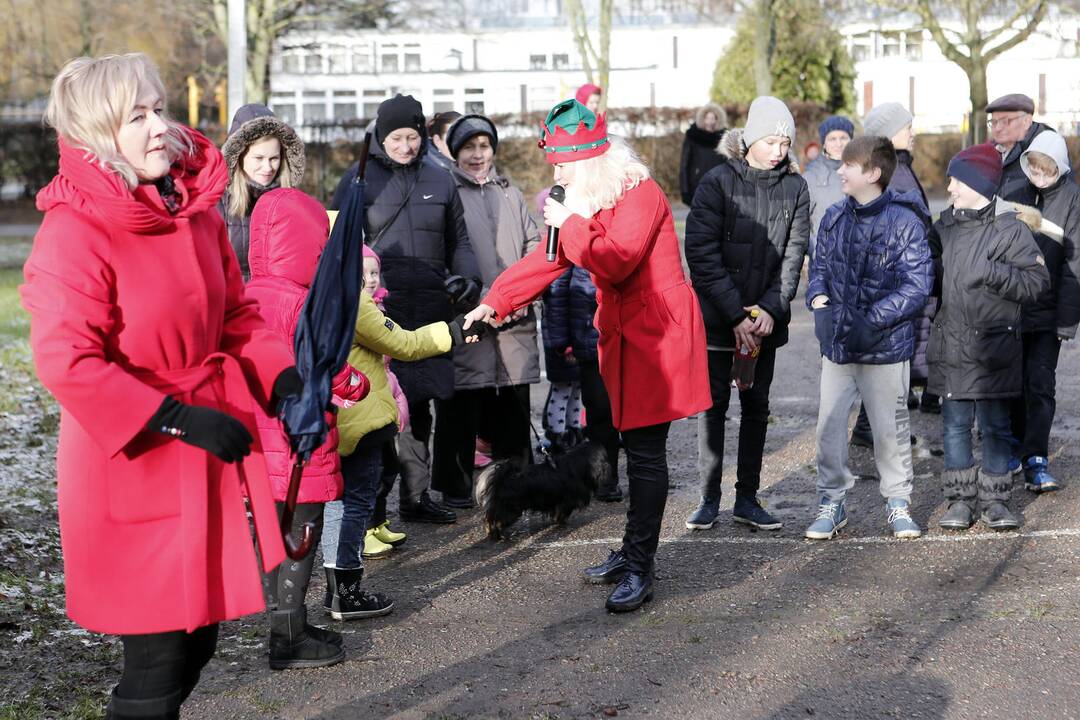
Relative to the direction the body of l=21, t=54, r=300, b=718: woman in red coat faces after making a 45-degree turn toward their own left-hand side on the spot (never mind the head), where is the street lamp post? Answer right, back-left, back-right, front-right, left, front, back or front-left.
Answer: left

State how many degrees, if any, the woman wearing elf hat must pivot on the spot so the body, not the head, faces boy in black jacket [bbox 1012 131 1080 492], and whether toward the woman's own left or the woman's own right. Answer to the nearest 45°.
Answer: approximately 135° to the woman's own right

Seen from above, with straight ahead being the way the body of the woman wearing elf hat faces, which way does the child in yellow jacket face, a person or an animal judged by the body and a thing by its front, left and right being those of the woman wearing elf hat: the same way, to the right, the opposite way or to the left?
the opposite way

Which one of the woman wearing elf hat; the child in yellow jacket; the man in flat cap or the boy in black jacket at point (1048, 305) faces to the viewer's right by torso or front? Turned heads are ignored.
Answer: the child in yellow jacket

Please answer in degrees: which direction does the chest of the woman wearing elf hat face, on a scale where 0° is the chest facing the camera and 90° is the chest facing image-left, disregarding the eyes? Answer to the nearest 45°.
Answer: approximately 90°

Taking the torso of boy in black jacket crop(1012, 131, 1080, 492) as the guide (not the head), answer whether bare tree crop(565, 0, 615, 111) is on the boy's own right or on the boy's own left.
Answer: on the boy's own right

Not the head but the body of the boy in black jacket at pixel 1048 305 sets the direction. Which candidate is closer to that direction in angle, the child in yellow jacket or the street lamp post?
the child in yellow jacket

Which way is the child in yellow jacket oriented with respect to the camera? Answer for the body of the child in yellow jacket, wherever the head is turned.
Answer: to the viewer's right

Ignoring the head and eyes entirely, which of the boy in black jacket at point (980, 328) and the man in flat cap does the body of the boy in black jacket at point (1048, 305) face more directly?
the boy in black jacket

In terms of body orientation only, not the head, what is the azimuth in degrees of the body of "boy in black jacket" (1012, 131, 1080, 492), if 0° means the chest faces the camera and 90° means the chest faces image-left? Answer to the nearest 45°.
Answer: approximately 45°

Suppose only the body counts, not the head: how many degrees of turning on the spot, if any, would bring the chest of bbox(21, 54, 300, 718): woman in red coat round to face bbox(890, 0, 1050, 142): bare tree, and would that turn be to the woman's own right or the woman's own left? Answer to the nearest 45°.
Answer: approximately 90° to the woman's own left

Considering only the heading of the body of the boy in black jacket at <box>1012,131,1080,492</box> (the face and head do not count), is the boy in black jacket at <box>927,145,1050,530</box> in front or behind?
in front

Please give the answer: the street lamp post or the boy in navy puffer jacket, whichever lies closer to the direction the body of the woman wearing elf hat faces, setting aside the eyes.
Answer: the street lamp post

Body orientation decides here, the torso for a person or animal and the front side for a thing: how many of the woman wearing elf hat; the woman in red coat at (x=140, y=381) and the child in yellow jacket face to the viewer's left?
1
